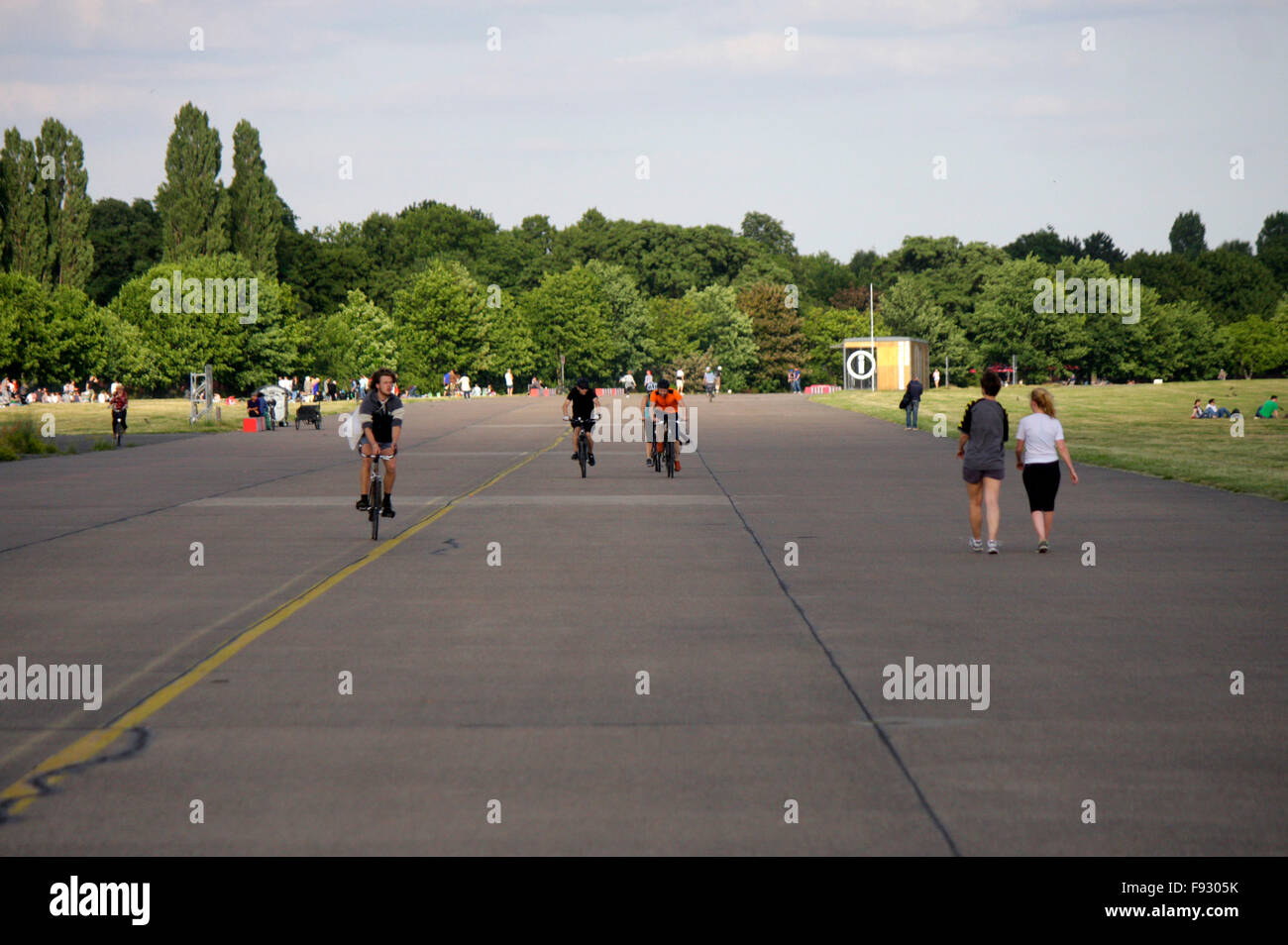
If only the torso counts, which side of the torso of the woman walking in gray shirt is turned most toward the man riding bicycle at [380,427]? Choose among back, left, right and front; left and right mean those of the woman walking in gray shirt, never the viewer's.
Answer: left

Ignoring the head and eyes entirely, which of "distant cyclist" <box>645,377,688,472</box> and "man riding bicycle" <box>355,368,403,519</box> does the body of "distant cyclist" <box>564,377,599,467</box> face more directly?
the man riding bicycle

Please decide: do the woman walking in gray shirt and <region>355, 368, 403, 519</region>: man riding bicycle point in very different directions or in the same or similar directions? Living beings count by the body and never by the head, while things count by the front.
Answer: very different directions

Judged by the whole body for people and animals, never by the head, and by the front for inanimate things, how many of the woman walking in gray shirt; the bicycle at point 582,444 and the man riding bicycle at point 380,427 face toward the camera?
2

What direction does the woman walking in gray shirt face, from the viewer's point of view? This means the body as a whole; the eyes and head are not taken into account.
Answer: away from the camera

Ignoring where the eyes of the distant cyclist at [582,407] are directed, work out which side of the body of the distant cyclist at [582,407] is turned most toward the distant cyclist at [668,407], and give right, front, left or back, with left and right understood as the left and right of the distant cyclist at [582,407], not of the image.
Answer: left

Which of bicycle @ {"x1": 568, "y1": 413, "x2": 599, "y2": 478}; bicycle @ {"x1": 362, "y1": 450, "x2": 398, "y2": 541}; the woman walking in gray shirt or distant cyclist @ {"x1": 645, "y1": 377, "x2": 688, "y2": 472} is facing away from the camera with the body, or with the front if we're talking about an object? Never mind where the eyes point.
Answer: the woman walking in gray shirt

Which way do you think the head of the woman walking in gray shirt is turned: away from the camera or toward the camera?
away from the camera

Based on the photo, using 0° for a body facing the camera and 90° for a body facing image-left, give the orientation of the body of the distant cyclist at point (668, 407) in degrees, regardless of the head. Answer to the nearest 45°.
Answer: approximately 0°
